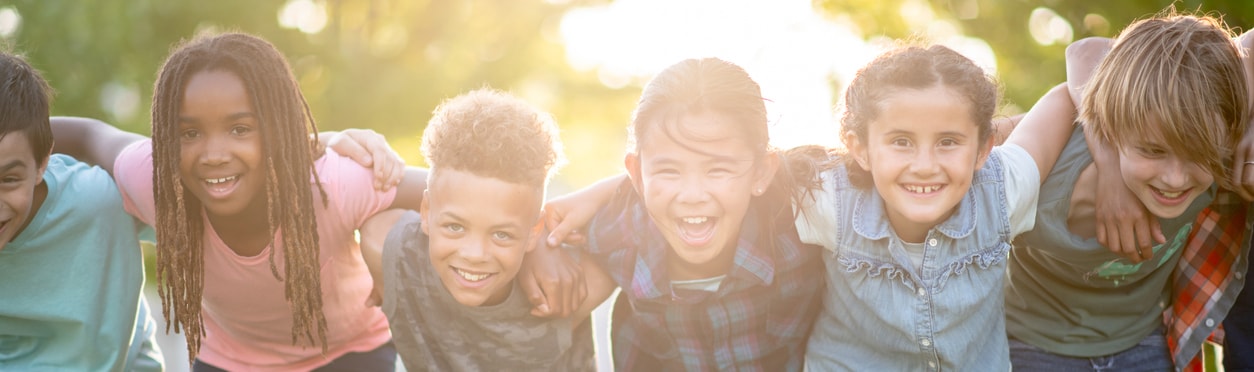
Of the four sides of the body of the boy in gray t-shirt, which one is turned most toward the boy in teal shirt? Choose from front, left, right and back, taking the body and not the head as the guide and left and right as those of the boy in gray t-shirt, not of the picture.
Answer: right

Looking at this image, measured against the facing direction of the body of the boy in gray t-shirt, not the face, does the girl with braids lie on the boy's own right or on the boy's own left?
on the boy's own right

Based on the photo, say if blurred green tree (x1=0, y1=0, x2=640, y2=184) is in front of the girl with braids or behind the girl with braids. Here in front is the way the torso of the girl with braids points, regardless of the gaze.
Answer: behind

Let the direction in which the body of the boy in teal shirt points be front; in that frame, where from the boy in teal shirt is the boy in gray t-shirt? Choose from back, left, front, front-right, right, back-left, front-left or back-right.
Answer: front-left

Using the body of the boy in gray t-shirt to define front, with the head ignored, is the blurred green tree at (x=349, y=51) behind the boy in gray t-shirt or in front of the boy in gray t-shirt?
behind

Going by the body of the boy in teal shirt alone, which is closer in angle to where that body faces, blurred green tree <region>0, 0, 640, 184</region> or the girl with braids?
the girl with braids

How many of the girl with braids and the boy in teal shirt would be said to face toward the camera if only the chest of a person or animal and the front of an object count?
2
